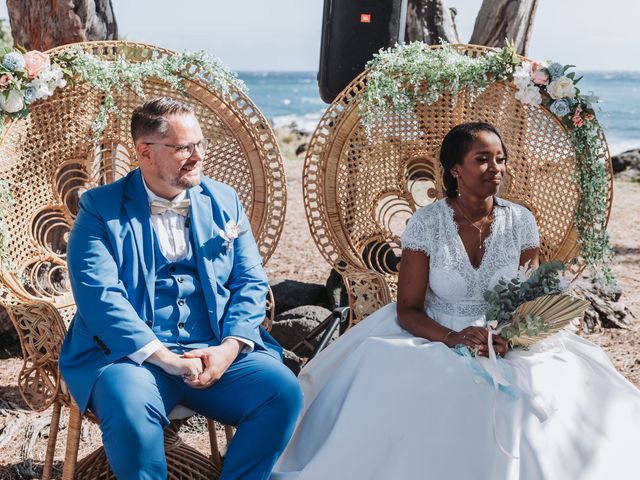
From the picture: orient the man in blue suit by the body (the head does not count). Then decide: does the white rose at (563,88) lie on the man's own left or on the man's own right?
on the man's own left

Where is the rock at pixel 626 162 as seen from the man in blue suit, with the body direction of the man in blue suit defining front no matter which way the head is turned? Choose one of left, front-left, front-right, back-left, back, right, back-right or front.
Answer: left

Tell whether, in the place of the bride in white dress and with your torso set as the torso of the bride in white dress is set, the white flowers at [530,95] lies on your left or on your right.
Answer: on your left

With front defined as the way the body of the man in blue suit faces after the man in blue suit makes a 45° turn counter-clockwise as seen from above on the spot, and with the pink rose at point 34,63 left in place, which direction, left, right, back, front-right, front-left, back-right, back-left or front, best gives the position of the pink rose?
back-left

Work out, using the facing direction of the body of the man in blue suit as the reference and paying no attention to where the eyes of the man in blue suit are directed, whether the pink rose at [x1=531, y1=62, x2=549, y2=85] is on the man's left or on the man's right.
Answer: on the man's left

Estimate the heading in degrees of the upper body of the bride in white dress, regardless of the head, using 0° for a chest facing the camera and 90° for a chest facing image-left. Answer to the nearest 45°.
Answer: approximately 315°

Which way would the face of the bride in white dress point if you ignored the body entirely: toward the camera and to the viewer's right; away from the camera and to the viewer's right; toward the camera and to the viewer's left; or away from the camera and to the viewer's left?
toward the camera and to the viewer's right

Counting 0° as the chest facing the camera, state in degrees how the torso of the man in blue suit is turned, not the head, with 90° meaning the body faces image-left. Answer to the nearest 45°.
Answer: approximately 315°

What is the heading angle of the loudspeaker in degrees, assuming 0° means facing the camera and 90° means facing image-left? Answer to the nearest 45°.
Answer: approximately 0°

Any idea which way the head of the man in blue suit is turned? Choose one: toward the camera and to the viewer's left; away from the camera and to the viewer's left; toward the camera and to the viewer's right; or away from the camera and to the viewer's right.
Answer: toward the camera and to the viewer's right

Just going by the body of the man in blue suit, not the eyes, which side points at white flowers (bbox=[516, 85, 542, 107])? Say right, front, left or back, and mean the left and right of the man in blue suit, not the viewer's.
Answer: left
